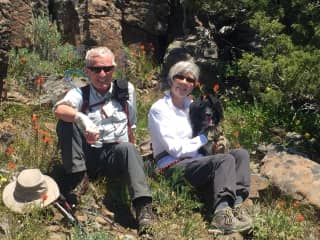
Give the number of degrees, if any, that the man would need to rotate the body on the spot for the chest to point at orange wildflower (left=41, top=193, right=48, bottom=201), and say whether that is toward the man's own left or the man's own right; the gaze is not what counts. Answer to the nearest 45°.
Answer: approximately 45° to the man's own right

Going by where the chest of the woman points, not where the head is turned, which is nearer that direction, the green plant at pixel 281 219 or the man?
the green plant

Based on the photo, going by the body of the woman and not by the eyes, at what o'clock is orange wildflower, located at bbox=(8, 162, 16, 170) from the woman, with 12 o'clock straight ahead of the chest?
The orange wildflower is roughly at 4 o'clock from the woman.

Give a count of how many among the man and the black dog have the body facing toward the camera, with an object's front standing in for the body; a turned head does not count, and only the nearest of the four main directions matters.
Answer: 2

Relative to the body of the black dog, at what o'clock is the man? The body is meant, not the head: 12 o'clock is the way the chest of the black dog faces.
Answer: The man is roughly at 2 o'clock from the black dog.

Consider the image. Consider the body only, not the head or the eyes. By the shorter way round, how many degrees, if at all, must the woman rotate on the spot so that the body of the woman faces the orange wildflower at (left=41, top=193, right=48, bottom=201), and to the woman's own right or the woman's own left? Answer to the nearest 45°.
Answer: approximately 90° to the woman's own right

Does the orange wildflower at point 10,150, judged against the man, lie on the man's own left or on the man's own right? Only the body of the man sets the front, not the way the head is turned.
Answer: on the man's own right

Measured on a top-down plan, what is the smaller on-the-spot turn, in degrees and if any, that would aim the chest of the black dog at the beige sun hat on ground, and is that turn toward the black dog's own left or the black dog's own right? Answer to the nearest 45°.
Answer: approximately 45° to the black dog's own right
